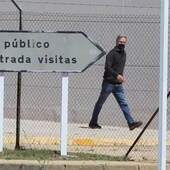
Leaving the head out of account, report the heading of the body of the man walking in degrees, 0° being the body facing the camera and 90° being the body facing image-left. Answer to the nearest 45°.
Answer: approximately 270°

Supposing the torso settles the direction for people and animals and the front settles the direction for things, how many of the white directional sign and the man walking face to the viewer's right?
1

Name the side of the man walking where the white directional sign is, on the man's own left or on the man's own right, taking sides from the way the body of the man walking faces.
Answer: on the man's own right

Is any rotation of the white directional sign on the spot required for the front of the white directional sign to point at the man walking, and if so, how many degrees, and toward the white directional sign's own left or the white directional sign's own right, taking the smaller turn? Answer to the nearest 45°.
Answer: approximately 135° to the white directional sign's own left

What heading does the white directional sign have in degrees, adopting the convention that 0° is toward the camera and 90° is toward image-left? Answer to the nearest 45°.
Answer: approximately 0°

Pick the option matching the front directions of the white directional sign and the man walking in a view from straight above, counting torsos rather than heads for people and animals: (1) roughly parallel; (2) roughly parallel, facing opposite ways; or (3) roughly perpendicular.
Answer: roughly perpendicular
